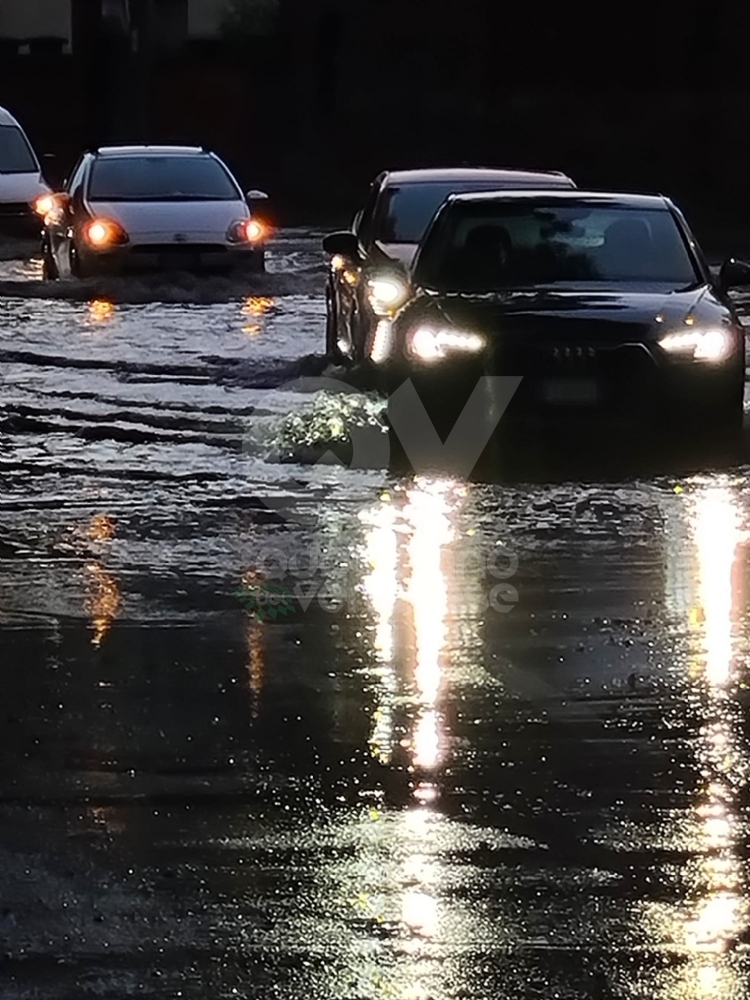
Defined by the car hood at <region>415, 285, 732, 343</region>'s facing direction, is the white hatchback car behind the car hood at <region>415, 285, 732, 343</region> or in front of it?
behind

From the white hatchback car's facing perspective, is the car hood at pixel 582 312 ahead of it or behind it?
ahead

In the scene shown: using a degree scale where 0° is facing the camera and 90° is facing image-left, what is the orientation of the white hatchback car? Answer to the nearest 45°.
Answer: approximately 0°

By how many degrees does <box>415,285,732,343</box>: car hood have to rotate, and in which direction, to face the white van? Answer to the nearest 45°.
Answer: approximately 135° to its right

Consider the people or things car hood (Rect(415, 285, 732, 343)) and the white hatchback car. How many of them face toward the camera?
2

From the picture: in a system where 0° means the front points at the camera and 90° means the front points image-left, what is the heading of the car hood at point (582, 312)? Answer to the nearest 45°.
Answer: approximately 0°

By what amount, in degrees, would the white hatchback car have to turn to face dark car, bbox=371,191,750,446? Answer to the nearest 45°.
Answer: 0° — it already faces it

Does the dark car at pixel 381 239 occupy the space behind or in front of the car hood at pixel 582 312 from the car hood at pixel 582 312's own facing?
behind
